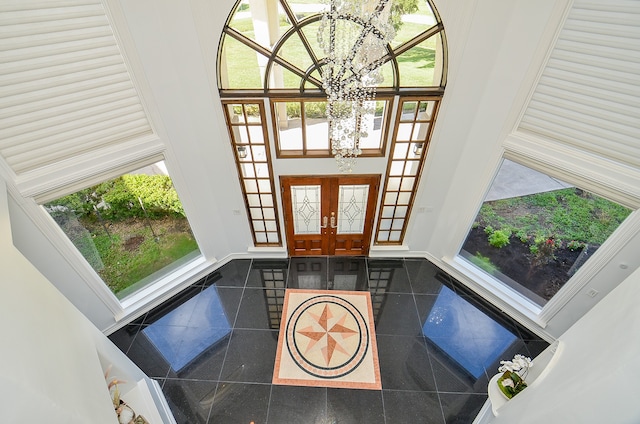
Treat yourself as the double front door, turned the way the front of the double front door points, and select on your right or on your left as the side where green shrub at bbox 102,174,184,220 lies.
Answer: on your right

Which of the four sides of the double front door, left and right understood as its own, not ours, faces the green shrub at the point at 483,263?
left

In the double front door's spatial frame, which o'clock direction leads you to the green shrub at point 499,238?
The green shrub is roughly at 9 o'clock from the double front door.

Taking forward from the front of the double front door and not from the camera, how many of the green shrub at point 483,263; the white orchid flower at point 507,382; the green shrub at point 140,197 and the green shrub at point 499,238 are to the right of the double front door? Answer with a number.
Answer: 1

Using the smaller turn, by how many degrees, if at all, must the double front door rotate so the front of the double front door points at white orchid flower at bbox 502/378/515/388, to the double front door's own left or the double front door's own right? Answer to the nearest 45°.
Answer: approximately 45° to the double front door's own left

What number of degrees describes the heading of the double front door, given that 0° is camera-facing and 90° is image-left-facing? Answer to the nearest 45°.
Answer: approximately 0°

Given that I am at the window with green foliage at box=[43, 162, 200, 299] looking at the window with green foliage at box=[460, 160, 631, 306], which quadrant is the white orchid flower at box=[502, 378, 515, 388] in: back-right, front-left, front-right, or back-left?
front-right

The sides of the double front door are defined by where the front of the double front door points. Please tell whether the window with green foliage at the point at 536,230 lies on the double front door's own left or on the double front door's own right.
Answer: on the double front door's own left

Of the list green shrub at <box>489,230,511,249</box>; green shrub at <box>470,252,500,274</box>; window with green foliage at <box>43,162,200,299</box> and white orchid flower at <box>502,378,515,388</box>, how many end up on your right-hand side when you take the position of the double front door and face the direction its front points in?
1

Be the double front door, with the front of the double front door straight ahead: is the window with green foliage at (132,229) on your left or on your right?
on your right
